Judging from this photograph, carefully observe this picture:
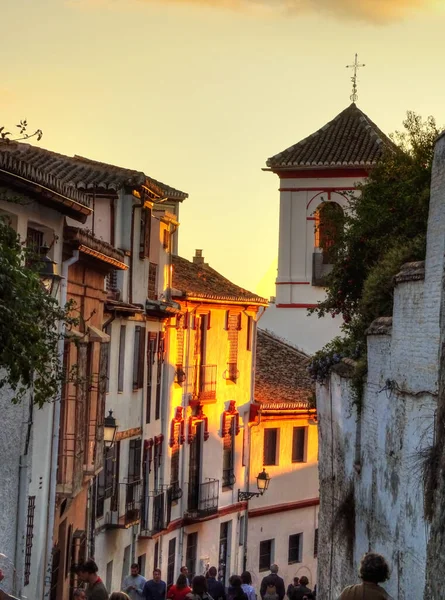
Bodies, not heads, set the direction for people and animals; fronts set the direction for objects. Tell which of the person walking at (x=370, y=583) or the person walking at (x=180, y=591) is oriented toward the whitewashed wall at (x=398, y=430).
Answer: the person walking at (x=370, y=583)

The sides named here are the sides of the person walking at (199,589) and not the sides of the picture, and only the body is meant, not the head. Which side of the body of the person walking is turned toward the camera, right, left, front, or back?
back

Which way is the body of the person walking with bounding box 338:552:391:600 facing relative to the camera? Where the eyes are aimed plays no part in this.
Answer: away from the camera

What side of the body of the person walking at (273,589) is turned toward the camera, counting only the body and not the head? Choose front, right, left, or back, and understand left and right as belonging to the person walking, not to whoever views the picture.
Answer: back

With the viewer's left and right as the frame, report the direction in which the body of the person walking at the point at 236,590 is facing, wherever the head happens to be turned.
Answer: facing away from the viewer

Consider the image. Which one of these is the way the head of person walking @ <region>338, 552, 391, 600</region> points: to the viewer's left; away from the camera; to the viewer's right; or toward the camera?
away from the camera

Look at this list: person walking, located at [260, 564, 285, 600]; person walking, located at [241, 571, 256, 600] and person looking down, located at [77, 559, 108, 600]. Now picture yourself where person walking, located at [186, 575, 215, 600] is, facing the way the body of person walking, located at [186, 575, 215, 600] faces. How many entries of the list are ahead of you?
2
